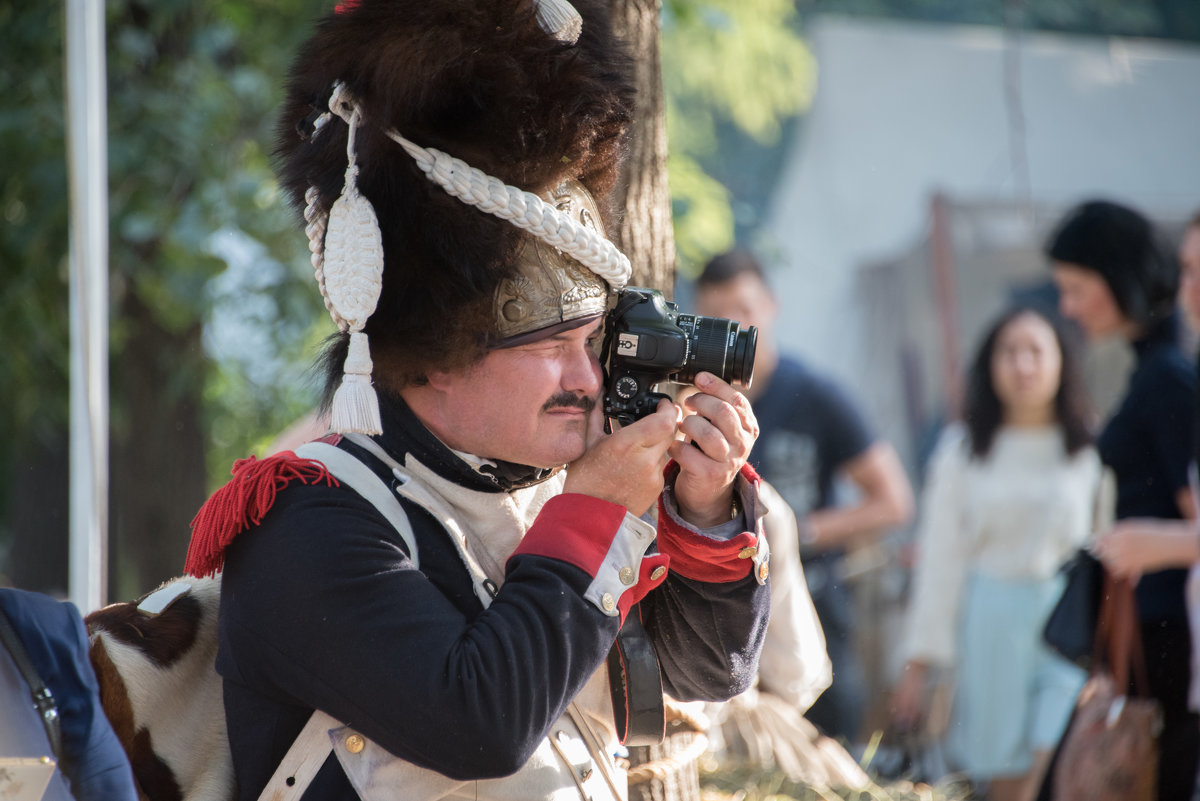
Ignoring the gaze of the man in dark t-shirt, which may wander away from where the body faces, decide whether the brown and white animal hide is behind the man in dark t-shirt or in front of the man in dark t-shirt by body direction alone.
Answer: in front

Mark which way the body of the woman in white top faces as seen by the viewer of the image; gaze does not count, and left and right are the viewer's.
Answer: facing the viewer

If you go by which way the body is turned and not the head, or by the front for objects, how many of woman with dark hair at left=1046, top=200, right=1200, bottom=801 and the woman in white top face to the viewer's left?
1

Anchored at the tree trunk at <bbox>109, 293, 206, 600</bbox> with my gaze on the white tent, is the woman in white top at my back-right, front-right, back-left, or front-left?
front-right

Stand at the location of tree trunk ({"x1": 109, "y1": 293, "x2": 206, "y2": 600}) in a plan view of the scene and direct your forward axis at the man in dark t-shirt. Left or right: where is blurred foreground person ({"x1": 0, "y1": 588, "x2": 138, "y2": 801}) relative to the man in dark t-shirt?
right

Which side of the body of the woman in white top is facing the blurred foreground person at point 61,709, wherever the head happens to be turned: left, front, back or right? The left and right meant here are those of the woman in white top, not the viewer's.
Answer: front

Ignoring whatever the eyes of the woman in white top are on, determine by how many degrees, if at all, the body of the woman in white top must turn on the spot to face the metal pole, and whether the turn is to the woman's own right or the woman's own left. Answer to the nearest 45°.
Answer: approximately 45° to the woman's own right

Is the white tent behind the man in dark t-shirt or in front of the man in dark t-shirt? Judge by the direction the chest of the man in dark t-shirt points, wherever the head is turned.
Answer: behind

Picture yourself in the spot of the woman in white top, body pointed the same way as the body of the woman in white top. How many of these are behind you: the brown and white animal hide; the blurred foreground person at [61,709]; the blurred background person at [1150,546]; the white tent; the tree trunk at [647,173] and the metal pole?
1

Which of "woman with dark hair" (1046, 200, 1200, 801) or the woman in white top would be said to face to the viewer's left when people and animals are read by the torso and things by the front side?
the woman with dark hair

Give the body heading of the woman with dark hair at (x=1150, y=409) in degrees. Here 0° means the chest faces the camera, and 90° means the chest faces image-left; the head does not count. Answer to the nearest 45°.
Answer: approximately 90°
